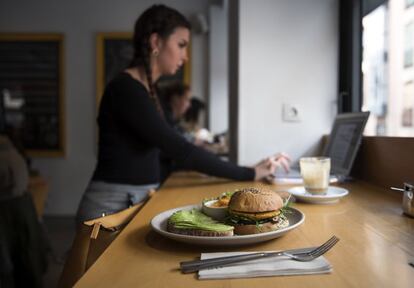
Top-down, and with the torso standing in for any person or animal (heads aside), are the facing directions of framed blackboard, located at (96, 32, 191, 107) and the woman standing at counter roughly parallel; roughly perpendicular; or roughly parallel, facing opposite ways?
roughly perpendicular

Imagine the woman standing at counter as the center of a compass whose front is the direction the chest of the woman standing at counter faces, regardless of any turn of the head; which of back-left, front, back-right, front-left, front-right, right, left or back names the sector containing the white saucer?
front-right

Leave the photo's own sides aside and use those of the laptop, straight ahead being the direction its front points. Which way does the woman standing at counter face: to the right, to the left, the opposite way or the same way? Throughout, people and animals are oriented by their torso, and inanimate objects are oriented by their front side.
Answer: the opposite way

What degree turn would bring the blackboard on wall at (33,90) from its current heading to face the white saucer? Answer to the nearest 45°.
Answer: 0° — it already faces it

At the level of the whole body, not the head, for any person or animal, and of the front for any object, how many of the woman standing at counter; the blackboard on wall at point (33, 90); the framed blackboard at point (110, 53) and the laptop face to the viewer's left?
1

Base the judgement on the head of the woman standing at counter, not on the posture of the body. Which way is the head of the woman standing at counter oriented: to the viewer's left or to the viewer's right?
to the viewer's right

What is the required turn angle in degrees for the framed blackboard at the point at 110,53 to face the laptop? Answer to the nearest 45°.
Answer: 0° — it already faces it

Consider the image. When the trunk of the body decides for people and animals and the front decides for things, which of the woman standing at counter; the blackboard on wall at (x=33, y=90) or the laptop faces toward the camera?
the blackboard on wall

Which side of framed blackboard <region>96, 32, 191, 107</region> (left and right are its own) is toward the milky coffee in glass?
front

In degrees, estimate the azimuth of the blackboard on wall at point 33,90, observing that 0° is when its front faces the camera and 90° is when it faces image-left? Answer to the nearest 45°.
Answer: approximately 0°

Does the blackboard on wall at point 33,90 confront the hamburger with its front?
yes

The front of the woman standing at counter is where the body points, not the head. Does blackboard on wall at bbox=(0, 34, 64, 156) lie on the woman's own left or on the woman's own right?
on the woman's own left

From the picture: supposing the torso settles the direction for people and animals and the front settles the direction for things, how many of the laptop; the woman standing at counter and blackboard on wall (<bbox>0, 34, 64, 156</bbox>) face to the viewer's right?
1

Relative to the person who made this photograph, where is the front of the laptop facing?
facing to the left of the viewer

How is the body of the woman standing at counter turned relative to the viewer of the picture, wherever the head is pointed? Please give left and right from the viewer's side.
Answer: facing to the right of the viewer

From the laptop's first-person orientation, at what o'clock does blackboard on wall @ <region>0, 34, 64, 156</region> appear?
The blackboard on wall is roughly at 1 o'clock from the laptop.

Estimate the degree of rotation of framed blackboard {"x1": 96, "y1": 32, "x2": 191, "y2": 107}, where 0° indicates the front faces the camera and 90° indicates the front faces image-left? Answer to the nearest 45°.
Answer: approximately 0°

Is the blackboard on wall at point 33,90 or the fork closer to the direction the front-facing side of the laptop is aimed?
the blackboard on wall
